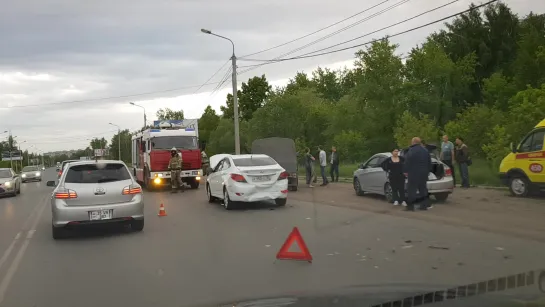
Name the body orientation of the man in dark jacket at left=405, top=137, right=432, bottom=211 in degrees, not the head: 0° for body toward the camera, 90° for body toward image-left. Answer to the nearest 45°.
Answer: approximately 180°

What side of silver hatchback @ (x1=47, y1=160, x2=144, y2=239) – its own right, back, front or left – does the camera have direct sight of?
back

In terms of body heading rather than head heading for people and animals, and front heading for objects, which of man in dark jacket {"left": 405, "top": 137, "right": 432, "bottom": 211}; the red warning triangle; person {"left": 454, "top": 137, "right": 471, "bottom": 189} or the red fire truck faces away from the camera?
the man in dark jacket

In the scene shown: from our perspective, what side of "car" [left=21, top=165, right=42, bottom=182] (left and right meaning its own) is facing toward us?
front

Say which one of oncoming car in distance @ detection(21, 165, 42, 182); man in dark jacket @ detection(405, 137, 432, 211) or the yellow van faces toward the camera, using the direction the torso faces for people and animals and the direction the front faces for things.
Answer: the oncoming car in distance

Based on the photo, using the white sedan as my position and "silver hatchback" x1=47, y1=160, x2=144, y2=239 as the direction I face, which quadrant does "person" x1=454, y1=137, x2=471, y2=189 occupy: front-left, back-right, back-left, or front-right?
back-left

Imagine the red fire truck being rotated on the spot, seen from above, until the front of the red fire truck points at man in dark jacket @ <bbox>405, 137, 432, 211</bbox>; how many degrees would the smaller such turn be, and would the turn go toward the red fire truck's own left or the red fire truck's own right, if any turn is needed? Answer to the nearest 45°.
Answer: approximately 45° to the red fire truck's own left

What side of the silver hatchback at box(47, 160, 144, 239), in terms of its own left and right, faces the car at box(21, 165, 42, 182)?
front

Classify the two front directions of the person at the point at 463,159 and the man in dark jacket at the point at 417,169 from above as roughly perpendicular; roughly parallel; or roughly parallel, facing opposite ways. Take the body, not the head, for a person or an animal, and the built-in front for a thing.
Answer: roughly perpendicular

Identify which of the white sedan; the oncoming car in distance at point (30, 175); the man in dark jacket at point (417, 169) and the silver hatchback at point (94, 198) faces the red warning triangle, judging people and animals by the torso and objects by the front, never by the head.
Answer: the oncoming car in distance
